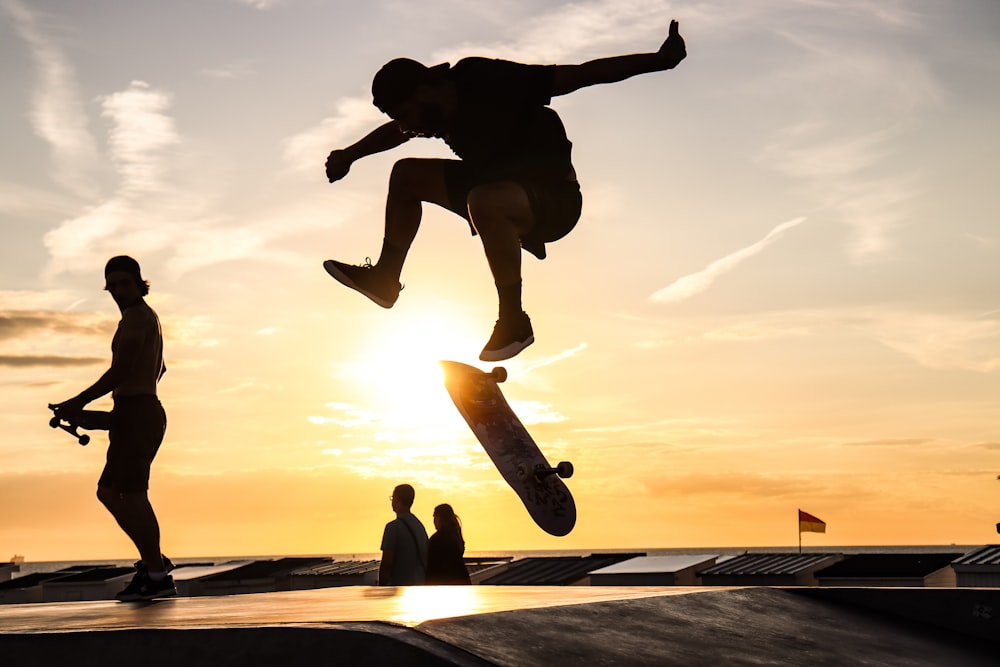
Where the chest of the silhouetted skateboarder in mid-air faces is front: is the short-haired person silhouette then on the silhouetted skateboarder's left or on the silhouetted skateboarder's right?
on the silhouetted skateboarder's right

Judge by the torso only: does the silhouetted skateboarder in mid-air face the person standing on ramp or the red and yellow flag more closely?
the person standing on ramp

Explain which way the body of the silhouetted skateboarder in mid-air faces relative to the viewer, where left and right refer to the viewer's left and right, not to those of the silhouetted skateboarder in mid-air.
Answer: facing the viewer and to the left of the viewer

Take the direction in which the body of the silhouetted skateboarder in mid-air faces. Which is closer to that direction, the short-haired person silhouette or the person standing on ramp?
the person standing on ramp

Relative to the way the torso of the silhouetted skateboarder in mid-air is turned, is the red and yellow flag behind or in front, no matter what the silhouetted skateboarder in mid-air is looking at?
behind
